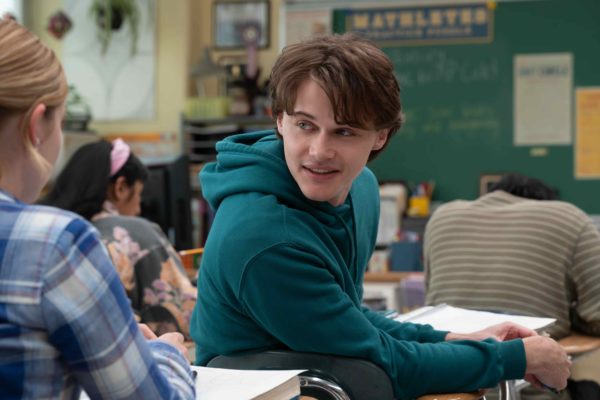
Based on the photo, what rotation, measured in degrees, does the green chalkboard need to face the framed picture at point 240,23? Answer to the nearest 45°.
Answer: approximately 90° to its right

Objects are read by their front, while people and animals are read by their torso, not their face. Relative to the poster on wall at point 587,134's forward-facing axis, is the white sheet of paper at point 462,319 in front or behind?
in front

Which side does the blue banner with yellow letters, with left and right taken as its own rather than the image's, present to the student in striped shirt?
front

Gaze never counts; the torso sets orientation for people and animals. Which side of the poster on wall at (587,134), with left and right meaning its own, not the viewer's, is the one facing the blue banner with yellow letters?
right

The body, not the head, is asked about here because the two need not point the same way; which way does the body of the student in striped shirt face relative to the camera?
away from the camera

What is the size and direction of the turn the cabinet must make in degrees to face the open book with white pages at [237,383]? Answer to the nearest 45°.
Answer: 0° — it already faces it

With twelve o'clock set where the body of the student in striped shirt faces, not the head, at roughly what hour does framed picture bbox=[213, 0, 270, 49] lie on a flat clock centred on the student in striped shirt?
The framed picture is roughly at 11 o'clock from the student in striped shirt.

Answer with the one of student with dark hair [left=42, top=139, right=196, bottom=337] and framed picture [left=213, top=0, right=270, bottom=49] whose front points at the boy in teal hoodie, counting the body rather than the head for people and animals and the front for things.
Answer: the framed picture

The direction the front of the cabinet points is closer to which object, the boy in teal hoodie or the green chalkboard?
the boy in teal hoodie
